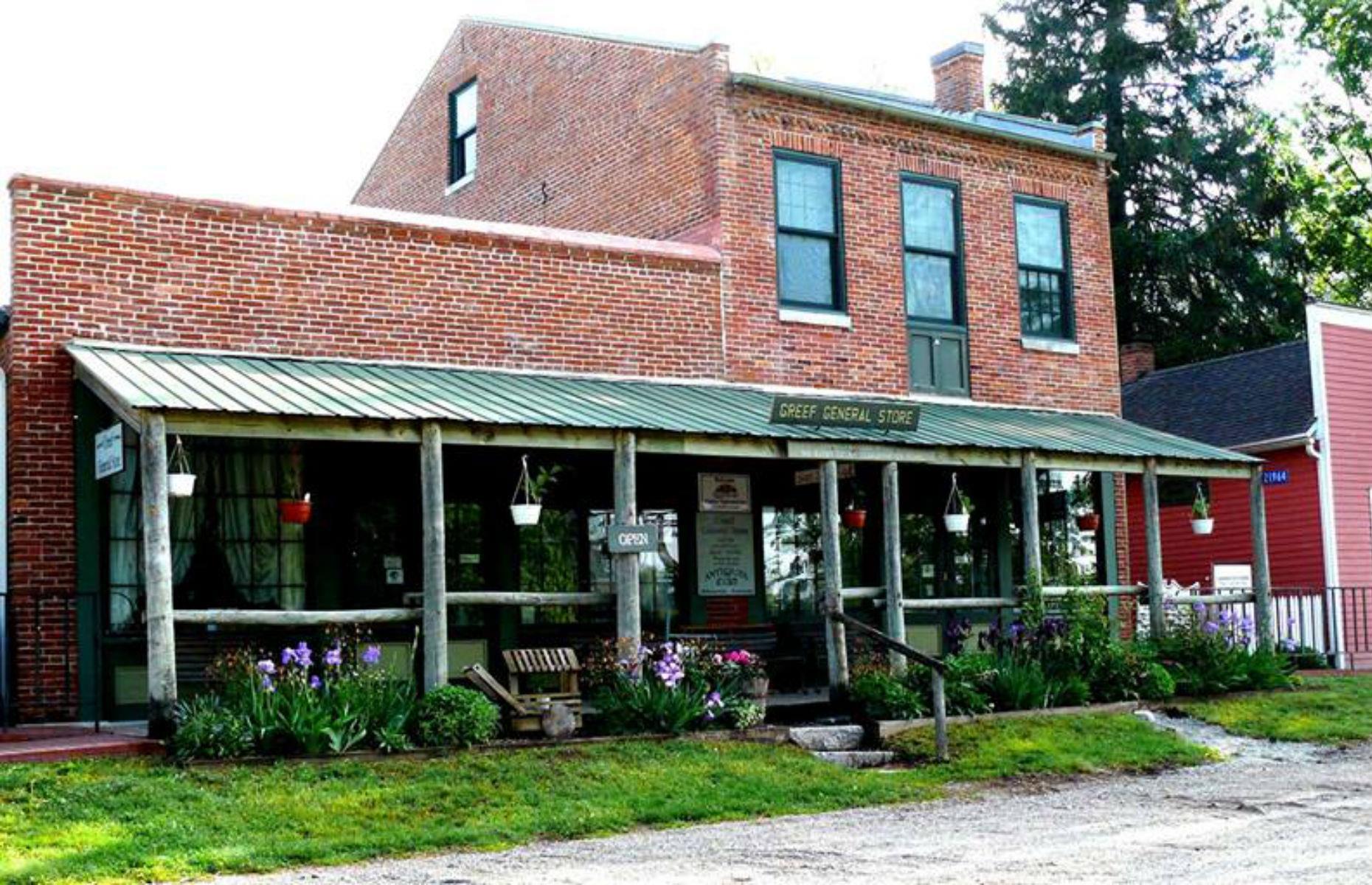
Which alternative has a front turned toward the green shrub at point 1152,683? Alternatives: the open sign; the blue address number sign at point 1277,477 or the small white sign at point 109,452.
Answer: the blue address number sign

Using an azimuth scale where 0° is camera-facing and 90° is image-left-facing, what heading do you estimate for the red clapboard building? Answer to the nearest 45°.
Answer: approximately 315°

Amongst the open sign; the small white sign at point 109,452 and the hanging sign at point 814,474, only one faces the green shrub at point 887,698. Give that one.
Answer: the hanging sign

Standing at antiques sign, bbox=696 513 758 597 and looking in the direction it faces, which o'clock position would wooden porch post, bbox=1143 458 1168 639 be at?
The wooden porch post is roughly at 9 o'clock from the antiques sign.

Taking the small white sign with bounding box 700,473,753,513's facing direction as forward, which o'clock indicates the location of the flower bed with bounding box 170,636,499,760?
The flower bed is roughly at 1 o'clock from the small white sign.

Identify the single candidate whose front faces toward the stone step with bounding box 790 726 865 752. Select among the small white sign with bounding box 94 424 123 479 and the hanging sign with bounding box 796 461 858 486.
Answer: the hanging sign

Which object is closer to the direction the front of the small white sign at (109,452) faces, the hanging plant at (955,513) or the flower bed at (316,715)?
the flower bed

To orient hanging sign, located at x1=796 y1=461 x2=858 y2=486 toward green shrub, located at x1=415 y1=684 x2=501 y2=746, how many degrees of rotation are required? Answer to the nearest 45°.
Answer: approximately 45° to its right

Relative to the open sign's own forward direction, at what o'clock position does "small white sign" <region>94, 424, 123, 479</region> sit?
The small white sign is roughly at 3 o'clock from the open sign.
